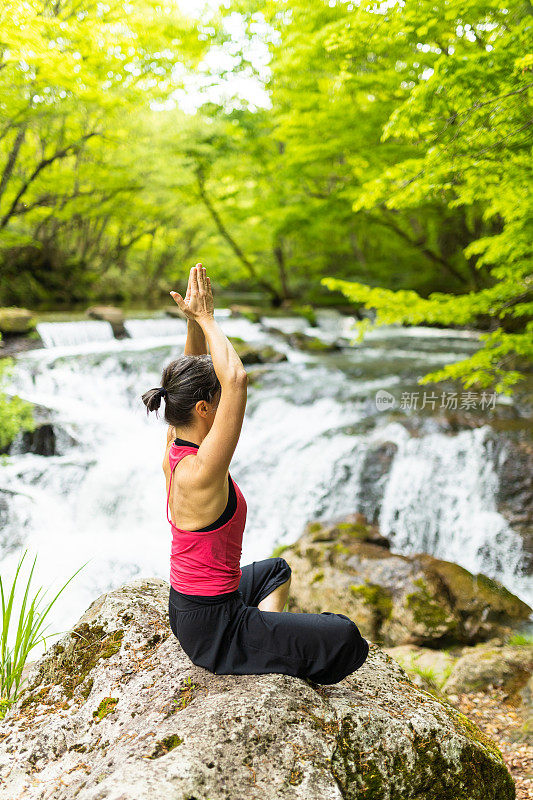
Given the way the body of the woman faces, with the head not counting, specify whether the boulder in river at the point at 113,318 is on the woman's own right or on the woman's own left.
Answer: on the woman's own left

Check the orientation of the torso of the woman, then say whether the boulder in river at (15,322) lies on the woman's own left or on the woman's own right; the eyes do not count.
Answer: on the woman's own left

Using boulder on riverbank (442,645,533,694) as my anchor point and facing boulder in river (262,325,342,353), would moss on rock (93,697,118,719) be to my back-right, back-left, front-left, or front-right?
back-left

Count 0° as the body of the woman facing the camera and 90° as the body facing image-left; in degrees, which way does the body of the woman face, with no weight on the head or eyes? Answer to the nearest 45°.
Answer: approximately 225°
